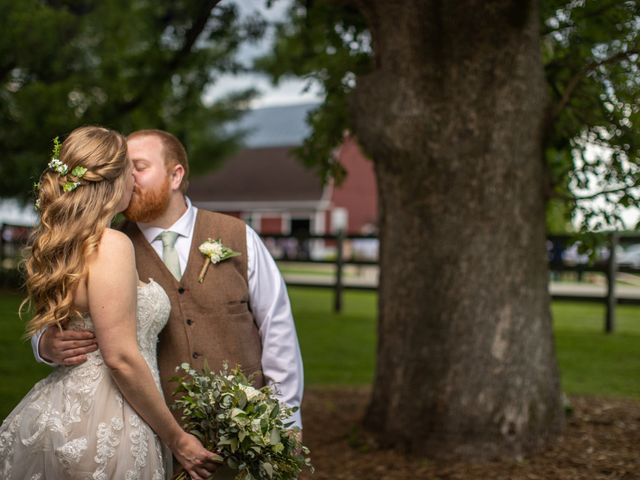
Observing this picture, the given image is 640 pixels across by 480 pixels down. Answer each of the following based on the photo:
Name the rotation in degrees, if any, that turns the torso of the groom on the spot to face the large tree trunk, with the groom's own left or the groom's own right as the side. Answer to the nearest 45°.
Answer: approximately 180°

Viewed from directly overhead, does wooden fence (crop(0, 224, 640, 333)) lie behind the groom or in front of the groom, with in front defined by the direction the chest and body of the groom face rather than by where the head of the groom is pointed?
behind

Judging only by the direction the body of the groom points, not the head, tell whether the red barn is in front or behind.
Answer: behind

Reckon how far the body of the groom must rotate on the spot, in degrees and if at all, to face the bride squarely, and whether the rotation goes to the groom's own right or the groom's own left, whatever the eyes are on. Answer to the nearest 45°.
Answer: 0° — they already face them

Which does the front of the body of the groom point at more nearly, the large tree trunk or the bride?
the bride

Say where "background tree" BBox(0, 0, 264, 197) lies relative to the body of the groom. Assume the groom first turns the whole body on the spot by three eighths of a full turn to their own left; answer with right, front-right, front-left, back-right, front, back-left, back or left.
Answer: left
